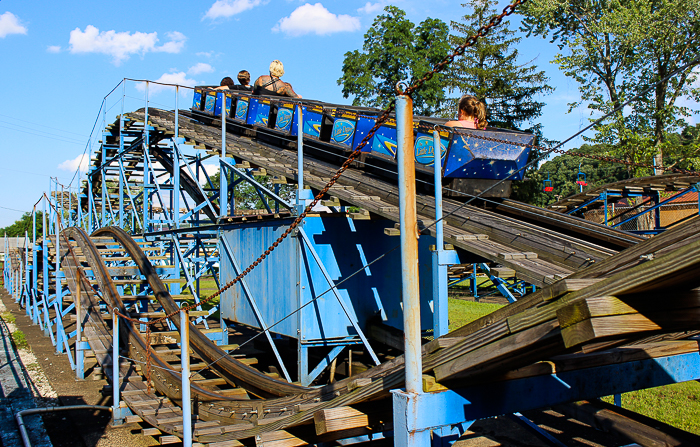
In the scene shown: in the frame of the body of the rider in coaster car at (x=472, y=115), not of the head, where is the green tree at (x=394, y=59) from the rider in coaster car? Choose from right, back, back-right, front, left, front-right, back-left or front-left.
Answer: front-right

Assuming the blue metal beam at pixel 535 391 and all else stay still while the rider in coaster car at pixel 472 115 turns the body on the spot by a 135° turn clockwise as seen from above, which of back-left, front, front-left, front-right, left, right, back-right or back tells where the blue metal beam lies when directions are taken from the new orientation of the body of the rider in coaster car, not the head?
right

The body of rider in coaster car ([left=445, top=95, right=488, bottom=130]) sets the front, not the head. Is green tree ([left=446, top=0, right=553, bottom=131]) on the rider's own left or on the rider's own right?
on the rider's own right

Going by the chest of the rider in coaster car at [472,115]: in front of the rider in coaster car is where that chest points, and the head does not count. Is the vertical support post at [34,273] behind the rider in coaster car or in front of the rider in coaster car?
in front

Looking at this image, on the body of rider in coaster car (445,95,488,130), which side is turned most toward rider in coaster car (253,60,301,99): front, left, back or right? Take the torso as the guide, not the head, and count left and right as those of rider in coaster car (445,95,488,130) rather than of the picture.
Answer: front

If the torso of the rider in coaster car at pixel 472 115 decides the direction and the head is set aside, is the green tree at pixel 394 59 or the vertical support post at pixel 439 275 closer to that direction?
the green tree

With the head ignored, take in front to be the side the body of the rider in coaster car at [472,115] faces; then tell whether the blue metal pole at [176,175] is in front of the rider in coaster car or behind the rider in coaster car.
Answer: in front

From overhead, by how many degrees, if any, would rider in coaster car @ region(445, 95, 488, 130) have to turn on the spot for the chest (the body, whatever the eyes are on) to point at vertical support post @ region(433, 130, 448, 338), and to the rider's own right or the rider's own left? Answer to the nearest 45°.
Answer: approximately 135° to the rider's own left

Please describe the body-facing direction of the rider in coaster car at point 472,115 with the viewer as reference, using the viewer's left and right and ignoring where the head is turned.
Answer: facing away from the viewer and to the left of the viewer
